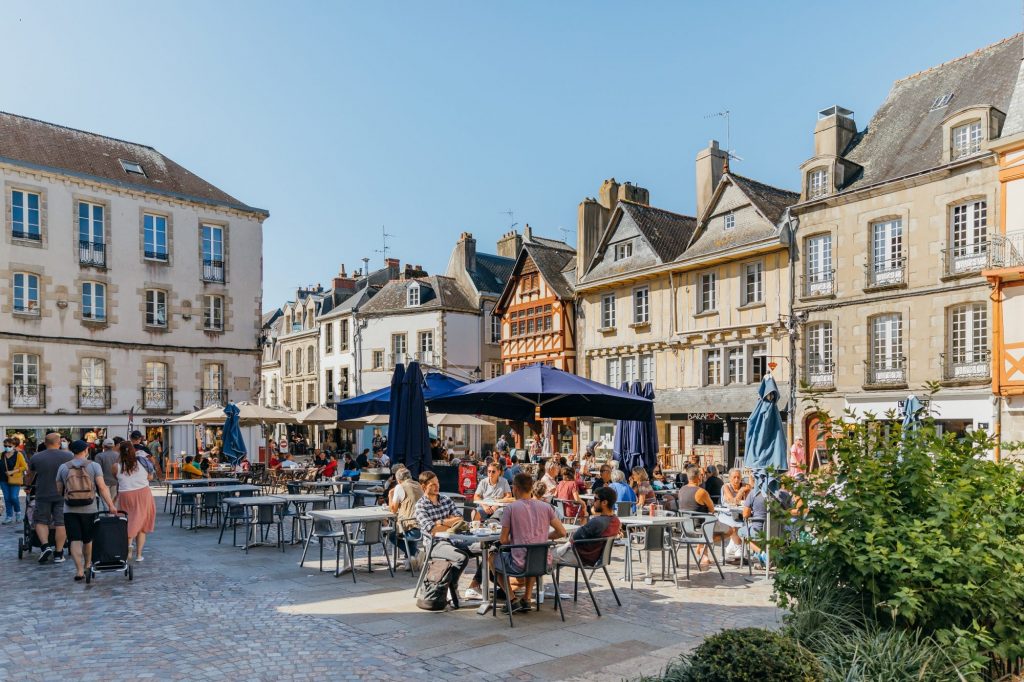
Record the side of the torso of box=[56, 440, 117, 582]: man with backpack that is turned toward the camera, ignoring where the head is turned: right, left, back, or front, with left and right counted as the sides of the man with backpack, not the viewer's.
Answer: back

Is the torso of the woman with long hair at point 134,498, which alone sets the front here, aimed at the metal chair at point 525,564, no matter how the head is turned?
no

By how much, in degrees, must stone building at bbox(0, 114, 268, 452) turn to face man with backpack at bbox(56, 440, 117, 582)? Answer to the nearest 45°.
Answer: approximately 45° to its right

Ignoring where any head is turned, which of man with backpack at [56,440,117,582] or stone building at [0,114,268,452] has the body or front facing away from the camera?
the man with backpack

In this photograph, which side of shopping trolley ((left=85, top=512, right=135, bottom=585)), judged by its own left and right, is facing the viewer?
back

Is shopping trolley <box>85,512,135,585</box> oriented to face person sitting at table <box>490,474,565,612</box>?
no

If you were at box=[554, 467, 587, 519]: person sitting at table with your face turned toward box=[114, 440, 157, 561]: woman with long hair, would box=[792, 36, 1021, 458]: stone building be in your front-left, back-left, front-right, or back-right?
back-right

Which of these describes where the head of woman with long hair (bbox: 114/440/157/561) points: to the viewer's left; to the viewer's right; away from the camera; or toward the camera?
away from the camera

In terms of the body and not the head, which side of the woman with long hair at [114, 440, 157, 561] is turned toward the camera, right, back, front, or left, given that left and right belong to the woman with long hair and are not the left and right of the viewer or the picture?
back

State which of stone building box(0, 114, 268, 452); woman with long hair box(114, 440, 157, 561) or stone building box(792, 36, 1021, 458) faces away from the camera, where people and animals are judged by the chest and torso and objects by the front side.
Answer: the woman with long hair

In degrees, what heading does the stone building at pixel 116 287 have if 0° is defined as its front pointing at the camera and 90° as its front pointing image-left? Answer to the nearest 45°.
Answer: approximately 315°
